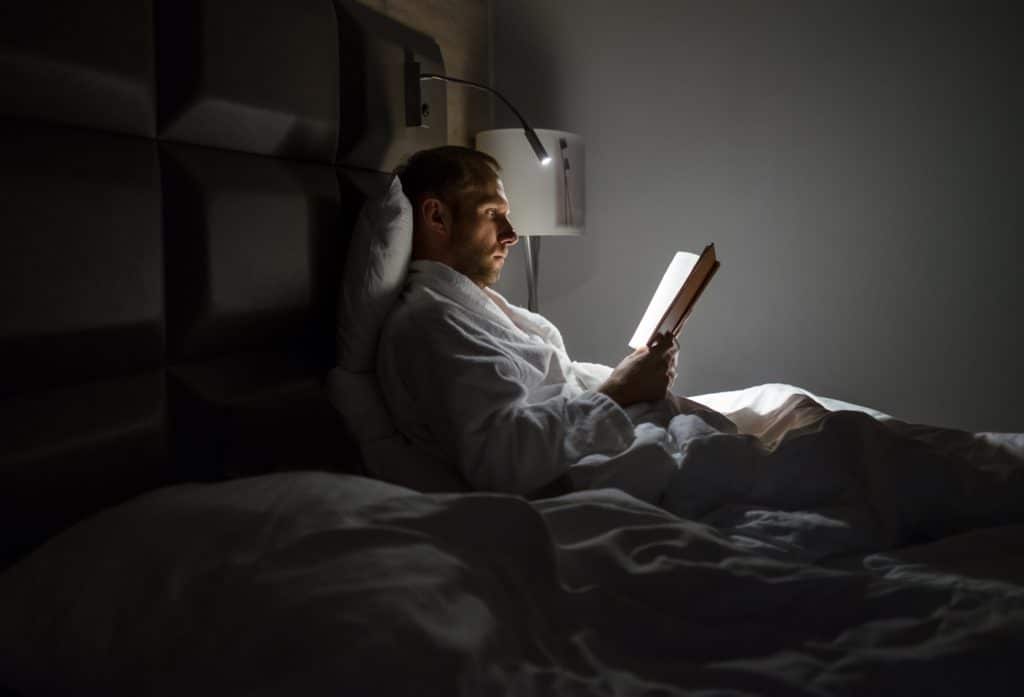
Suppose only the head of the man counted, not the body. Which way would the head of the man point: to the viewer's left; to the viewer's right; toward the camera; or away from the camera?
to the viewer's right

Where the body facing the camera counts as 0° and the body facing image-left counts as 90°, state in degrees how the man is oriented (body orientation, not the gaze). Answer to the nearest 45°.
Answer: approximately 270°

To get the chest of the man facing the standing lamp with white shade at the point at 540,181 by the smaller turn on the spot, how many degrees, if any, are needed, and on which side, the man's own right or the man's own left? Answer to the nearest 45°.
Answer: approximately 90° to the man's own left
